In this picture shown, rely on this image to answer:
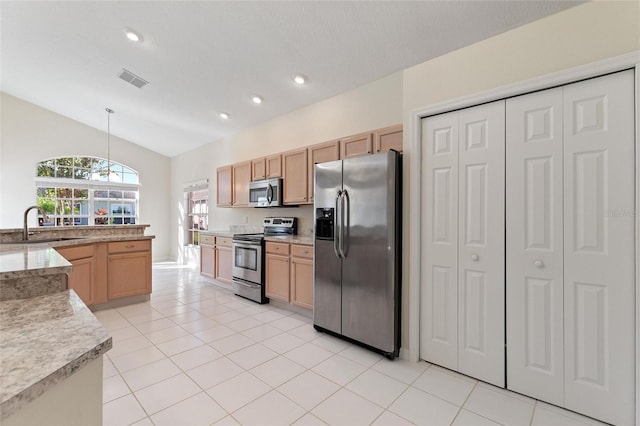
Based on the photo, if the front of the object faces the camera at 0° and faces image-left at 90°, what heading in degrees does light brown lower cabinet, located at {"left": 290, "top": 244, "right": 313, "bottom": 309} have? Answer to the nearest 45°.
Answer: approximately 45°

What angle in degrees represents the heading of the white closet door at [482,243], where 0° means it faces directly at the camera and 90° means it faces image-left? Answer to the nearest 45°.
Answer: approximately 45°

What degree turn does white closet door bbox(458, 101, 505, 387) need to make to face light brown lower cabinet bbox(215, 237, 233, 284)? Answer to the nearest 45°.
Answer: approximately 45° to its right

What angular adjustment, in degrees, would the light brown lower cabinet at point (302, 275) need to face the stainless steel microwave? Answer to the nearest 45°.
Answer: approximately 90° to its right

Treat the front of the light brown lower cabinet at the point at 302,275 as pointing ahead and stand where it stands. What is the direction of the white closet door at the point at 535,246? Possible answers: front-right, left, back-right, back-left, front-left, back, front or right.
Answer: left

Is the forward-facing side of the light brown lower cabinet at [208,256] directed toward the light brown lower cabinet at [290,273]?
no

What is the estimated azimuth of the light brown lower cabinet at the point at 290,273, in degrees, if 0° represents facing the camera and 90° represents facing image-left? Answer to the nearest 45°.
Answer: approximately 45°

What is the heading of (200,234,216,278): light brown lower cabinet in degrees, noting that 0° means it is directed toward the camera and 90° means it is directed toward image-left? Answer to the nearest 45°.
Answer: approximately 45°

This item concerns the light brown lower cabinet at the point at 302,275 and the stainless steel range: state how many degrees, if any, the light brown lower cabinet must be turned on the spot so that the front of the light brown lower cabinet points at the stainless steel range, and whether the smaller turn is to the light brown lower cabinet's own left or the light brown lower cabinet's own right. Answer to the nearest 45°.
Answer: approximately 90° to the light brown lower cabinet's own right

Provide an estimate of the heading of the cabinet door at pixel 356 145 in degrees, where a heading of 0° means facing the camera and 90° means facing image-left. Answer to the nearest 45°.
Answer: approximately 45°

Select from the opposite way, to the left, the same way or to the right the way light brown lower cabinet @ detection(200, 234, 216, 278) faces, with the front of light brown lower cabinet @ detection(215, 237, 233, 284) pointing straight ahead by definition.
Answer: the same way

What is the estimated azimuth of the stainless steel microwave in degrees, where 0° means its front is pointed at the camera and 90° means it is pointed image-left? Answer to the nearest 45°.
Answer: approximately 45°

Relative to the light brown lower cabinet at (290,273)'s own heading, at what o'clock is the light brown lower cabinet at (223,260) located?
the light brown lower cabinet at (223,260) is roughly at 3 o'clock from the light brown lower cabinet at (290,273).

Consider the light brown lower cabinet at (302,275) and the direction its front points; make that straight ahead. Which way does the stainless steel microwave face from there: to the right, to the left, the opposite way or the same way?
the same way

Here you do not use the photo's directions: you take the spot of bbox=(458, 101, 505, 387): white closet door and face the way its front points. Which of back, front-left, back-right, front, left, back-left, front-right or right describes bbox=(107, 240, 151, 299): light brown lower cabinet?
front-right

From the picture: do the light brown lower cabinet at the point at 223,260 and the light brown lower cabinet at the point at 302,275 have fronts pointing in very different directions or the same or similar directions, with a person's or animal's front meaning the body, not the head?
same or similar directions

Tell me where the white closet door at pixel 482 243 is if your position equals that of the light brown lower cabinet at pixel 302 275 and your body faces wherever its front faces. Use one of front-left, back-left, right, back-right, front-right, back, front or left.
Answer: left
